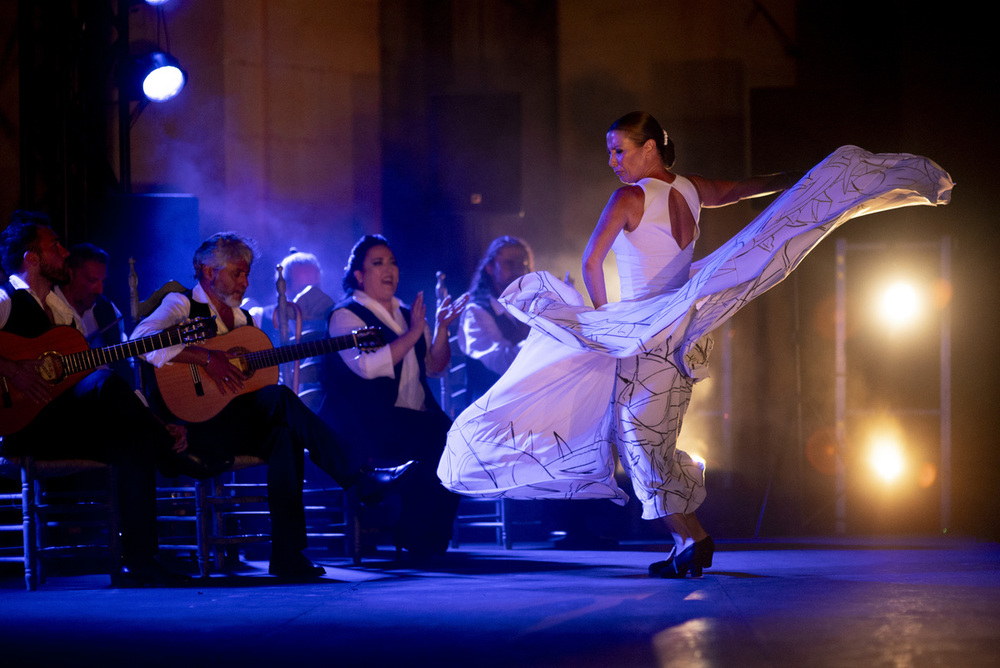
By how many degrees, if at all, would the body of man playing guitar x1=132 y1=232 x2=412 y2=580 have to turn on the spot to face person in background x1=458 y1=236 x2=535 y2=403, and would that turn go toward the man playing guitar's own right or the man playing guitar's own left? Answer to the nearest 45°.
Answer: approximately 90° to the man playing guitar's own left

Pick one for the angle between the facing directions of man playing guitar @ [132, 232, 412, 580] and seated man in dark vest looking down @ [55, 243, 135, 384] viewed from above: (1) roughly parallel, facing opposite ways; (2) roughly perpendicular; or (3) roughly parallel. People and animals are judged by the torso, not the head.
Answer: roughly parallel

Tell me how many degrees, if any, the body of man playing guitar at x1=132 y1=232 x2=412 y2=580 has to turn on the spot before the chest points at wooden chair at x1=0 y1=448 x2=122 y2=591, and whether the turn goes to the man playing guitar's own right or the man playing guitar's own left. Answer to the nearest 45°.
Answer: approximately 135° to the man playing guitar's own right

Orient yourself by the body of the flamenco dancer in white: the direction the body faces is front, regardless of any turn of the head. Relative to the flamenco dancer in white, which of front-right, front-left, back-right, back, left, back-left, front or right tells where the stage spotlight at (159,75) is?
front

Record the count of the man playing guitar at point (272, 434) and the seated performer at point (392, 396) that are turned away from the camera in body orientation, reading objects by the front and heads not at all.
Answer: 0

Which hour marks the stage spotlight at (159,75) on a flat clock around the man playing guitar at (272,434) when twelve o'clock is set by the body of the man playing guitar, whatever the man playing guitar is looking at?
The stage spotlight is roughly at 7 o'clock from the man playing guitar.

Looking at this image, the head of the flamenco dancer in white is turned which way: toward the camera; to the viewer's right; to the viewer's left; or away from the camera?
to the viewer's left

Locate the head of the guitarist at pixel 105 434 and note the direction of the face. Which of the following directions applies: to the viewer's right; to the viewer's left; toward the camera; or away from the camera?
to the viewer's right

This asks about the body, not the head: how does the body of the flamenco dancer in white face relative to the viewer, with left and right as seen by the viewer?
facing away from the viewer and to the left of the viewer

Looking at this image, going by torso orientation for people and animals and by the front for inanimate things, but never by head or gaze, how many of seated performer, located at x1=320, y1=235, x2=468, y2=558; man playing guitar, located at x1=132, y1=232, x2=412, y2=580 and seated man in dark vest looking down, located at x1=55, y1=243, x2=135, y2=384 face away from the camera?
0

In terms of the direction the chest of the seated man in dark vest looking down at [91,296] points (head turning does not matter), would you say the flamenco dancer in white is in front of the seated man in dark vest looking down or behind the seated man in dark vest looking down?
in front

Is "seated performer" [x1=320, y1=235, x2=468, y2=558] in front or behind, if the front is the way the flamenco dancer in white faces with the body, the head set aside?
in front

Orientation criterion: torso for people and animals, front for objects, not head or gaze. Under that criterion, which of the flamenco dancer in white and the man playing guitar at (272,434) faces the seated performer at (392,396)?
the flamenco dancer in white

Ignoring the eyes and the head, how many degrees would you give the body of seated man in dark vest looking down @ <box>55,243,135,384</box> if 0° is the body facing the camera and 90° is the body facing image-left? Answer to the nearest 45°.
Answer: approximately 315°

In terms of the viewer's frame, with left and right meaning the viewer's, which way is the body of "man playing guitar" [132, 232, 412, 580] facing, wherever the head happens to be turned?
facing the viewer and to the right of the viewer

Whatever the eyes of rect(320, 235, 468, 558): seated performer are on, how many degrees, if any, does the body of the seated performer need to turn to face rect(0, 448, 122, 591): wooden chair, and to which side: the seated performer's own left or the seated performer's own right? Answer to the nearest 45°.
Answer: approximately 90° to the seated performer's own right
